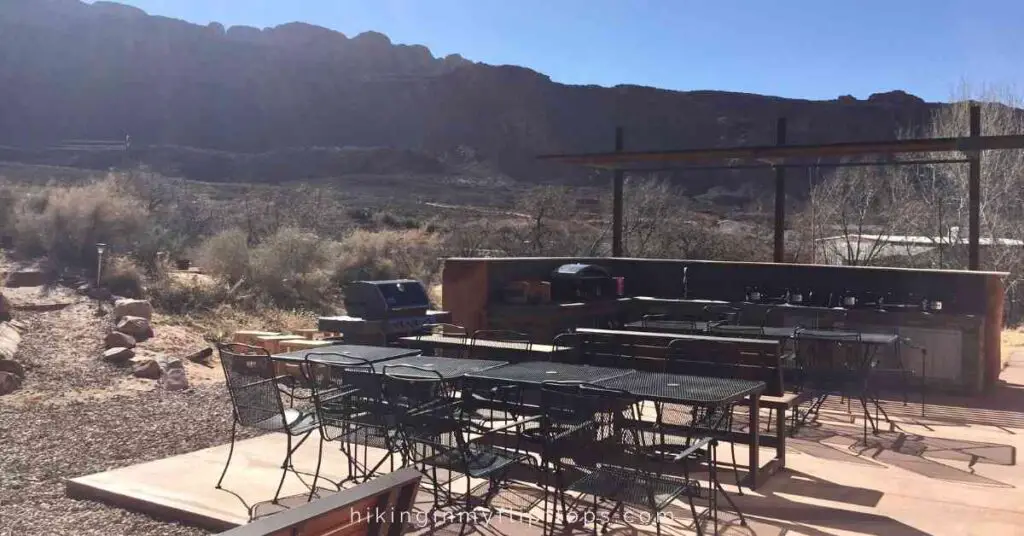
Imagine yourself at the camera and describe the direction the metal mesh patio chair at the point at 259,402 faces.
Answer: facing away from the viewer and to the right of the viewer

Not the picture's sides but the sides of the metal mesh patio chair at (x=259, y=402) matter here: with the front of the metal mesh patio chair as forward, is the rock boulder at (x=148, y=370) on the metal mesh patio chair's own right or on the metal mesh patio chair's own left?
on the metal mesh patio chair's own left

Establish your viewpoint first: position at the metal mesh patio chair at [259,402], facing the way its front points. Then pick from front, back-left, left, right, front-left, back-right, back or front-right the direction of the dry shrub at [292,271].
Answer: front-left

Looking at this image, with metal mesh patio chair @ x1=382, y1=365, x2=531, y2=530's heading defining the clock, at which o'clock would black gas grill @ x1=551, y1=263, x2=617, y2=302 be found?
The black gas grill is roughly at 11 o'clock from the metal mesh patio chair.

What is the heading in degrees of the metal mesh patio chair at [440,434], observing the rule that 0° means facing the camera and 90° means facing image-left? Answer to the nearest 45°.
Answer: approximately 225°

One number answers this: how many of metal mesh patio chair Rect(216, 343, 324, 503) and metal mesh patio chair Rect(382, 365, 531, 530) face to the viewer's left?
0

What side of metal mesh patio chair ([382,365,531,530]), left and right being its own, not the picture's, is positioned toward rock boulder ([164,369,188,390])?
left

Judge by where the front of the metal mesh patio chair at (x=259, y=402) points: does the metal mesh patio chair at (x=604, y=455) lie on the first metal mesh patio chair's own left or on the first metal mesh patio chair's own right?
on the first metal mesh patio chair's own right

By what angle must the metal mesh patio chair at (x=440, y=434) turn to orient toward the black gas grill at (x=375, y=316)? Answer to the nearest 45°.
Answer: approximately 45° to its left

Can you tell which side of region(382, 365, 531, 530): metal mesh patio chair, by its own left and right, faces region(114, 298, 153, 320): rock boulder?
left

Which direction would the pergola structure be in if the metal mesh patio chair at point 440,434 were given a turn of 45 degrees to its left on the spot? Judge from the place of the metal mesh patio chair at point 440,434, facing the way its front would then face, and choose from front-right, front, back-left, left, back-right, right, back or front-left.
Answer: front-right

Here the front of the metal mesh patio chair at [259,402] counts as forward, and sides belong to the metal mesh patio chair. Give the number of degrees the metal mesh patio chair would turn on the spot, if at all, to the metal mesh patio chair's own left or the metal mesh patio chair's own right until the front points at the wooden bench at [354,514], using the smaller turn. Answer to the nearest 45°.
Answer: approximately 135° to the metal mesh patio chair's own right

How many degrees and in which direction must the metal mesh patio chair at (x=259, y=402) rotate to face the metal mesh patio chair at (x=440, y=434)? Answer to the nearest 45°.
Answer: approximately 90° to its right

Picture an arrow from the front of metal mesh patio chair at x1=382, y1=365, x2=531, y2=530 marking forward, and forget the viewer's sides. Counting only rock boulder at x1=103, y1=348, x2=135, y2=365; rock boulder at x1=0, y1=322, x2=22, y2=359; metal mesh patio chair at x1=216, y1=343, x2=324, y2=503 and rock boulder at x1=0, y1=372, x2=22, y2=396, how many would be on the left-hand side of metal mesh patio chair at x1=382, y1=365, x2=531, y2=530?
4
